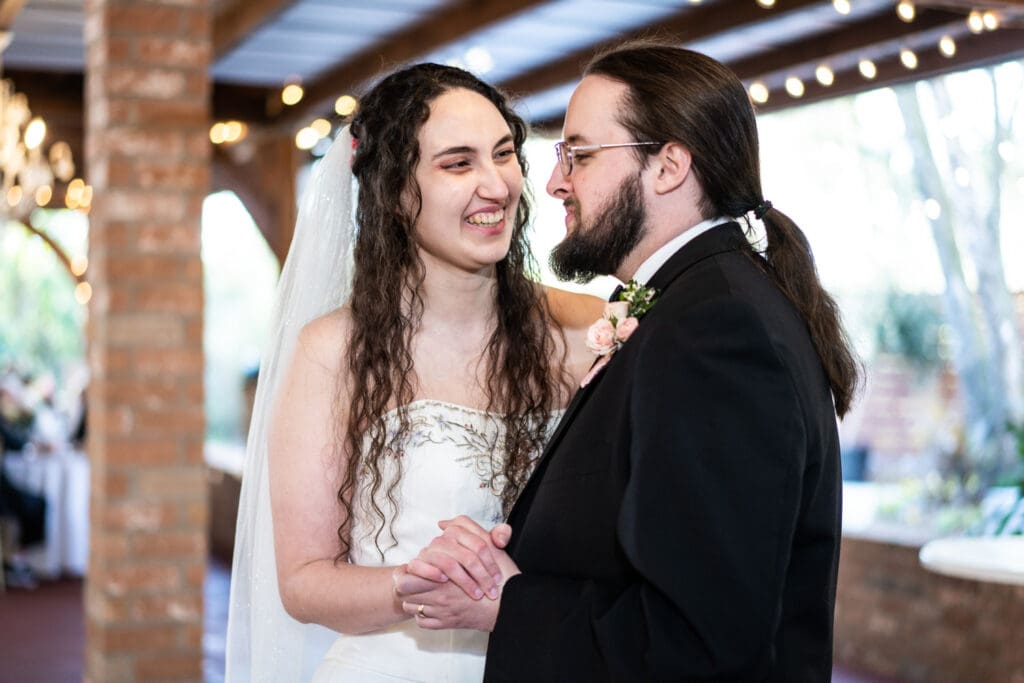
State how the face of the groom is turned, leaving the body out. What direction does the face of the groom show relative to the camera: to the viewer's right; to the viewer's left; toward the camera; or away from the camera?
to the viewer's left

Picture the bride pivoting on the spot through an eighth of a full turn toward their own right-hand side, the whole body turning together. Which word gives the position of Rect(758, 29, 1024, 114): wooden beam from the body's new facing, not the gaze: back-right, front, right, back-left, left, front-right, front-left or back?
back-left

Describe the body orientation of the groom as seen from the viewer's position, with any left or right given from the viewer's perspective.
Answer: facing to the left of the viewer

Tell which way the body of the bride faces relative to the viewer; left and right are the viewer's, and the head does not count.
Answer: facing the viewer and to the right of the viewer

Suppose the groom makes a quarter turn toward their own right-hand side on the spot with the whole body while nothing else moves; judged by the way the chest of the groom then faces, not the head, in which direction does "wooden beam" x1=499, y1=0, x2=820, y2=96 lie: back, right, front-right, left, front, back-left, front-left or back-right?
front

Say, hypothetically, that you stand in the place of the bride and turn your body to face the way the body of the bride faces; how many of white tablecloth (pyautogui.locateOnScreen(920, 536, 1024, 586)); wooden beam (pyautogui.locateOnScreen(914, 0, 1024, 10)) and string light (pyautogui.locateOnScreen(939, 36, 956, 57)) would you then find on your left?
3

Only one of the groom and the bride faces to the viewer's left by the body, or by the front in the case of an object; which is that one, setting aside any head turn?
the groom

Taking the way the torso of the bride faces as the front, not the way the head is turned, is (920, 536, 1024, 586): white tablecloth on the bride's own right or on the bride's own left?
on the bride's own left

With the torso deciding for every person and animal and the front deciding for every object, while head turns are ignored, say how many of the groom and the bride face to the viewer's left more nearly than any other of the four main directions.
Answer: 1

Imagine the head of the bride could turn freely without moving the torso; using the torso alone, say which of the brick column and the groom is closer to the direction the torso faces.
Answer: the groom

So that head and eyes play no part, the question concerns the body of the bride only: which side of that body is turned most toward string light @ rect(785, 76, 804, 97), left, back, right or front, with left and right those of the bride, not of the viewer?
left

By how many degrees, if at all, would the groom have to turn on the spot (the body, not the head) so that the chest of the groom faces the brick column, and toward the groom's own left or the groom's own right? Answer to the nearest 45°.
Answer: approximately 45° to the groom's own right
